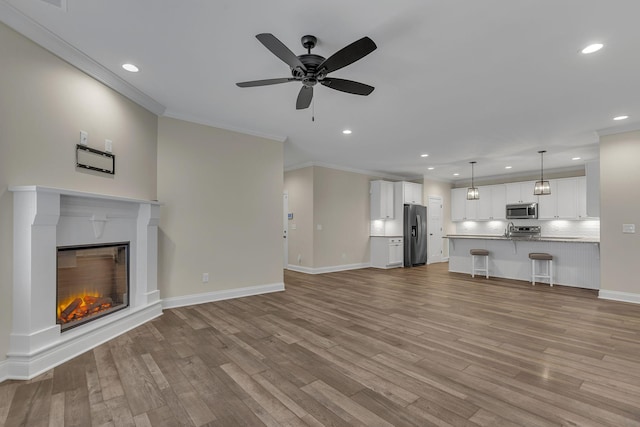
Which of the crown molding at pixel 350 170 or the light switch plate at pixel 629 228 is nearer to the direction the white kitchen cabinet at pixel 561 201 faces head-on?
the light switch plate

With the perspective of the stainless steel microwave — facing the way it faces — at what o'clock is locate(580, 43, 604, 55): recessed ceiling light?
The recessed ceiling light is roughly at 12 o'clock from the stainless steel microwave.

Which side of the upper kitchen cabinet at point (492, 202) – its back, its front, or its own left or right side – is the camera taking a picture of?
front

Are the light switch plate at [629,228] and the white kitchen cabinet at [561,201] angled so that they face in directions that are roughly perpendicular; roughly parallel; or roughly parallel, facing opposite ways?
roughly parallel

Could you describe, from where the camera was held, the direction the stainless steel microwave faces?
facing the viewer

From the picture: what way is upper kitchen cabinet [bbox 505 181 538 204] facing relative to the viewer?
toward the camera

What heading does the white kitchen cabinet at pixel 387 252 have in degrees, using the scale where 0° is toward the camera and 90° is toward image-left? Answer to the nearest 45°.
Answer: approximately 315°

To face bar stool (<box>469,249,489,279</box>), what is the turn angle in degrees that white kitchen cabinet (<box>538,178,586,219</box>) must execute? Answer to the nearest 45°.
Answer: approximately 45° to its right

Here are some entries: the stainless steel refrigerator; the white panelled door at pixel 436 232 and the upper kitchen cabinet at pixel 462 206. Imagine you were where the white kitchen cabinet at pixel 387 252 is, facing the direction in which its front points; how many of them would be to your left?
3

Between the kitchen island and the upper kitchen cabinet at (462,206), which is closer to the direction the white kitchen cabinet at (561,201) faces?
the kitchen island

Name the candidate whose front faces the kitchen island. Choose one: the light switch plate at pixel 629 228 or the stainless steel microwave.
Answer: the stainless steel microwave

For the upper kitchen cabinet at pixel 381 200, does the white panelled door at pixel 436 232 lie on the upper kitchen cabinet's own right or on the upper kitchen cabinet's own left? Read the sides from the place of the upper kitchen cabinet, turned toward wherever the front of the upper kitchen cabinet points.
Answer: on the upper kitchen cabinet's own left

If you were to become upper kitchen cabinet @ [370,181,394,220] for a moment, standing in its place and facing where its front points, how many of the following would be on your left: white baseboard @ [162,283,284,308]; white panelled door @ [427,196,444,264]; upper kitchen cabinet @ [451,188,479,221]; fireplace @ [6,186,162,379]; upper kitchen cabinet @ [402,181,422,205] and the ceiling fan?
3

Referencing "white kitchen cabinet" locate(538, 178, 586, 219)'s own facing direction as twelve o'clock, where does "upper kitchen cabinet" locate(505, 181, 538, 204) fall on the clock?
The upper kitchen cabinet is roughly at 3 o'clock from the white kitchen cabinet.
